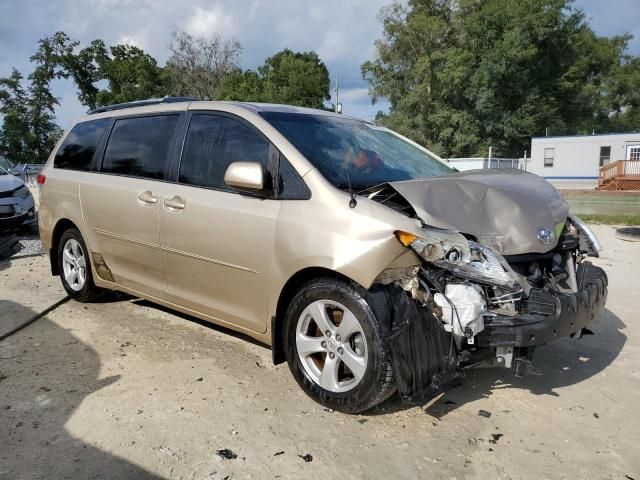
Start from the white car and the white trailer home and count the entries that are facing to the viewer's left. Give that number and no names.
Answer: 0

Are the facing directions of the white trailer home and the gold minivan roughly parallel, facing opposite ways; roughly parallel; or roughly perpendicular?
roughly perpendicular

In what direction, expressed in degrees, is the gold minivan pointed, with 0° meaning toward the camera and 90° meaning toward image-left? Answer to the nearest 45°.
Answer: approximately 315°

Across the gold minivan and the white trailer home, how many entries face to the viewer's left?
0

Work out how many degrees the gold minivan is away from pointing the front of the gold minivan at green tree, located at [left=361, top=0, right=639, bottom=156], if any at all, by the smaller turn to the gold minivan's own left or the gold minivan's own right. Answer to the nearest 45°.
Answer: approximately 135° to the gold minivan's own left

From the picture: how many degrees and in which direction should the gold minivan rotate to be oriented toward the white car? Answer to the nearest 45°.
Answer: approximately 180°

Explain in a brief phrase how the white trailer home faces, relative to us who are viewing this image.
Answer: facing the viewer

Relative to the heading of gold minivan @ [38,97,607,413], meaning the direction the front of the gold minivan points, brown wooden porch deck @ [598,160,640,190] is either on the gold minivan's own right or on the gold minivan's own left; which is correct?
on the gold minivan's own left

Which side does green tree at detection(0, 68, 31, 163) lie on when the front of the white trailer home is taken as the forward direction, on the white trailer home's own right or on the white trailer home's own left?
on the white trailer home's own right

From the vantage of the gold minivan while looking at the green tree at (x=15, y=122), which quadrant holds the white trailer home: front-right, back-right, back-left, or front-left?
front-right

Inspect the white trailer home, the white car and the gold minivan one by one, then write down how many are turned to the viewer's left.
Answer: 0

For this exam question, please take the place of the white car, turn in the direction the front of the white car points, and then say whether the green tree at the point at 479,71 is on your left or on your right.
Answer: on your left

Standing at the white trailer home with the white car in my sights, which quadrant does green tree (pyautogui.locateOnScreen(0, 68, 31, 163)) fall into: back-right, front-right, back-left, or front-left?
front-right

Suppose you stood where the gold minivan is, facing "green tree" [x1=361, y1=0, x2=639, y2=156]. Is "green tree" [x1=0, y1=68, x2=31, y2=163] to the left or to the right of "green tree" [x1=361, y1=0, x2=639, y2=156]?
left

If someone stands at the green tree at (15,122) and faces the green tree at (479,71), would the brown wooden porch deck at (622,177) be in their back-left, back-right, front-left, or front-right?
front-right
